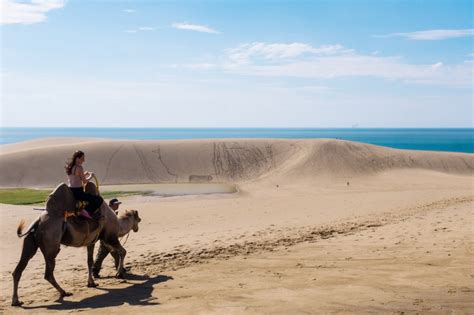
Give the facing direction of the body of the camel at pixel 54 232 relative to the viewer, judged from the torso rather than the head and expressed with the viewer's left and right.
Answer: facing away from the viewer and to the right of the viewer

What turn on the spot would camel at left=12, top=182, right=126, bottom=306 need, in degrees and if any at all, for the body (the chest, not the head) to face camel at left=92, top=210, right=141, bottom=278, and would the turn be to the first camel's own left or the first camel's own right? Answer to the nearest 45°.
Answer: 0° — it already faces it

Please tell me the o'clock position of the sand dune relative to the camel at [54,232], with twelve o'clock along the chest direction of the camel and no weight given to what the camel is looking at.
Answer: The sand dune is roughly at 11 o'clock from the camel.
